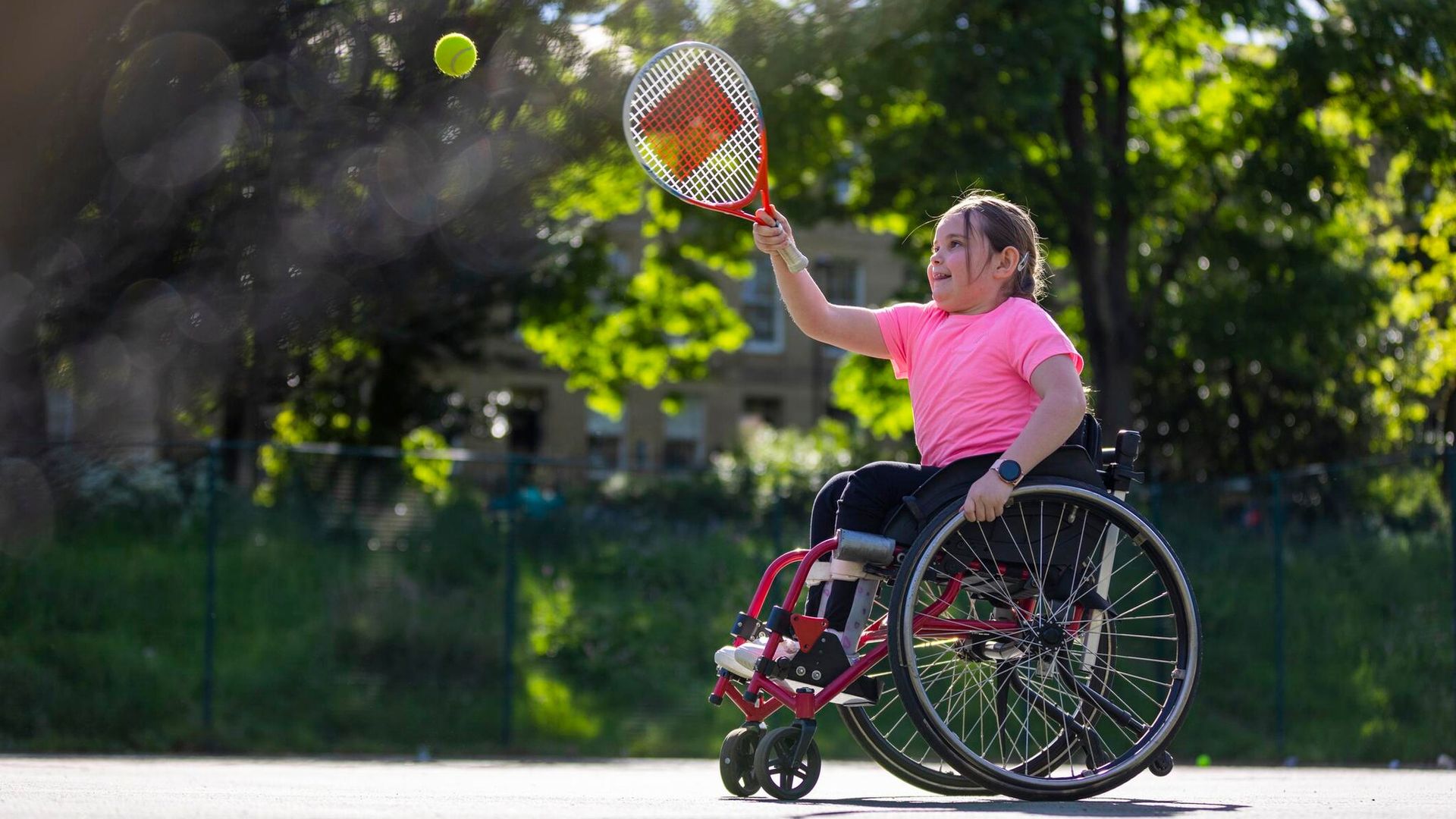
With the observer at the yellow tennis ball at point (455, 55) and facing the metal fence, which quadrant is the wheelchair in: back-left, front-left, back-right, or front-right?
front-right

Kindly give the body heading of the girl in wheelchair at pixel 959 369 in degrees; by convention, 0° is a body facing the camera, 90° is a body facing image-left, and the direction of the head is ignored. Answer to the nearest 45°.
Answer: approximately 90°

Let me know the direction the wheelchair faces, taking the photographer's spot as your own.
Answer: facing to the left of the viewer

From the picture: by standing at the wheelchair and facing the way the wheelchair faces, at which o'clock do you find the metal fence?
The metal fence is roughly at 2 o'clock from the wheelchair.

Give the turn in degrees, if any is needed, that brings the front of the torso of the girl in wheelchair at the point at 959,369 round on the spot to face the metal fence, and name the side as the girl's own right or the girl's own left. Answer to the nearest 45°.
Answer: approximately 45° to the girl's own right

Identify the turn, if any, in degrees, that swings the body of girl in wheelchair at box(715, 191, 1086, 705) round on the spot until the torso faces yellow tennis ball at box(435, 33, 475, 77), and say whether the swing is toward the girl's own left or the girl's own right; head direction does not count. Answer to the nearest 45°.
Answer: approximately 45° to the girl's own right

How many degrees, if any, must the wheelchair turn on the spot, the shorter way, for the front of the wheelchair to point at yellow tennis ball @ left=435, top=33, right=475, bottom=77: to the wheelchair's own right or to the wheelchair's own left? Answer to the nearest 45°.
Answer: approximately 45° to the wheelchair's own right
